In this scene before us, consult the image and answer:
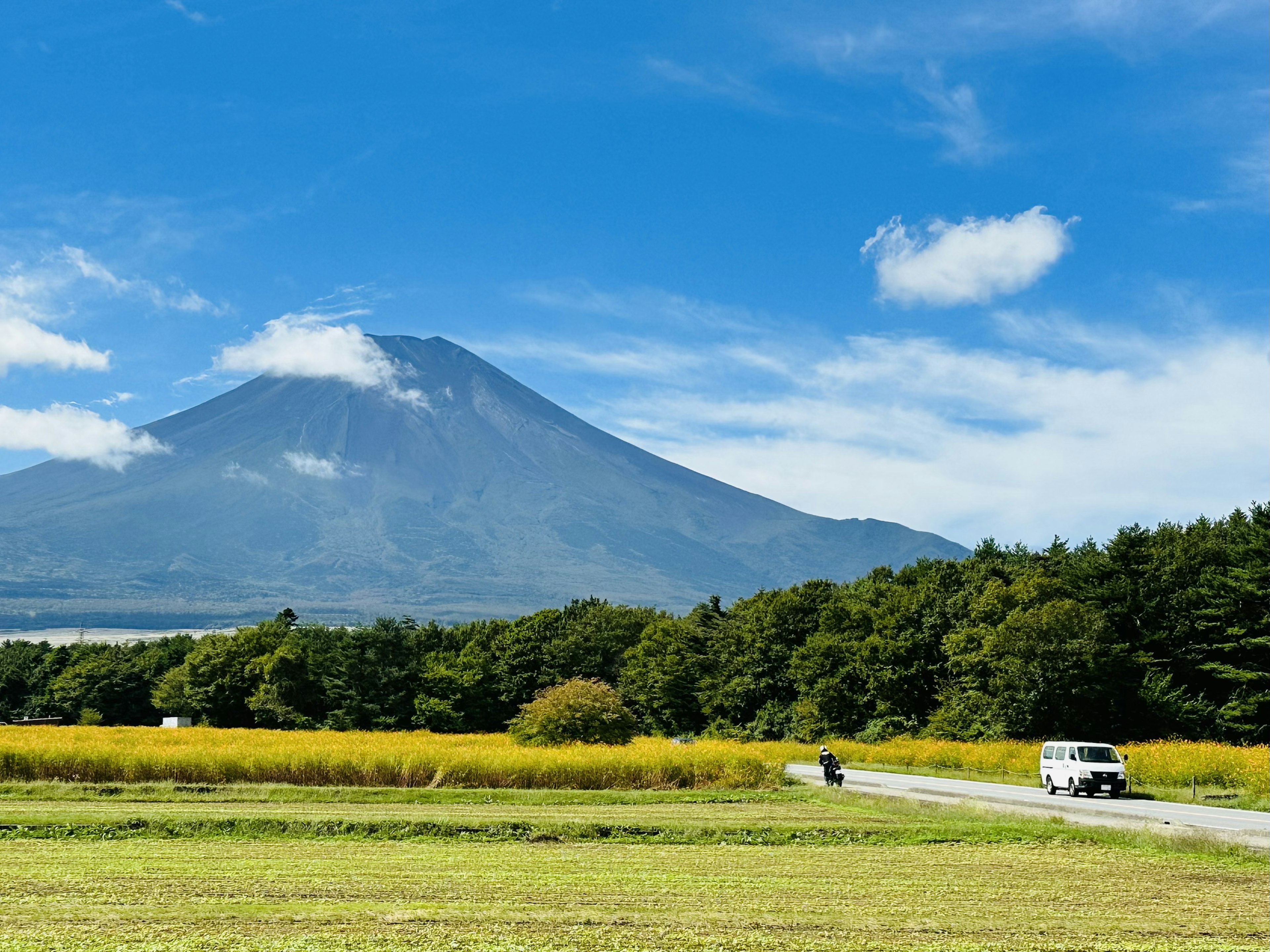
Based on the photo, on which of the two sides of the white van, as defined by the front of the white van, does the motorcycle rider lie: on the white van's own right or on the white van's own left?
on the white van's own right
